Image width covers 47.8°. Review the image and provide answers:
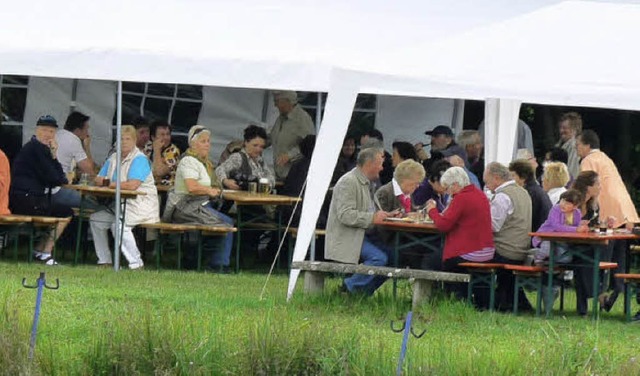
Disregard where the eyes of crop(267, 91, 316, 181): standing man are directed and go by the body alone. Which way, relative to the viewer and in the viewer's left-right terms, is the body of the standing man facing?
facing the viewer and to the left of the viewer

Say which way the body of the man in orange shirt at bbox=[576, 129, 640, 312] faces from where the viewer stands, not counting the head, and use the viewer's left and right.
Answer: facing to the left of the viewer

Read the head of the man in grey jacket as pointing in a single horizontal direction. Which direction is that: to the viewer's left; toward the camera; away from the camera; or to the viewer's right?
to the viewer's right

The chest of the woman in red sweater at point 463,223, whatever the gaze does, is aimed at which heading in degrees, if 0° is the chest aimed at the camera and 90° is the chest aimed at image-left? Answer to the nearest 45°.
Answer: approximately 135°

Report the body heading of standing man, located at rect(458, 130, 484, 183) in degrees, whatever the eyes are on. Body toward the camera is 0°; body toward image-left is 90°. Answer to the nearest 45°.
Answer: approximately 45°

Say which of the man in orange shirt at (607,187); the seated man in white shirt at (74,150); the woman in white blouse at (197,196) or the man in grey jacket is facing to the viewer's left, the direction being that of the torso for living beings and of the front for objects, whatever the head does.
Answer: the man in orange shirt

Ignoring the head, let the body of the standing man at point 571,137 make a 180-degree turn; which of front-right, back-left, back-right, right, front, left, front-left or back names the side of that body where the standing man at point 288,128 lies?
back-left

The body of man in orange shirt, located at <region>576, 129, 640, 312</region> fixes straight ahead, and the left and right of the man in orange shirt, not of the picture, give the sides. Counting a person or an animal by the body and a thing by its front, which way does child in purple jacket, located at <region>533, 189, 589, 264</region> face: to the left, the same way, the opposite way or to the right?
to the left

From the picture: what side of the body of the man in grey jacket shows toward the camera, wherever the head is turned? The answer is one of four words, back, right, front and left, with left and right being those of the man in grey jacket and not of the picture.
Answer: right

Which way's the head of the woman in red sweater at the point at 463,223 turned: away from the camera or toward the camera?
away from the camera

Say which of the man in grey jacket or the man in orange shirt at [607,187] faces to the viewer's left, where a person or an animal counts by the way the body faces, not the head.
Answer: the man in orange shirt

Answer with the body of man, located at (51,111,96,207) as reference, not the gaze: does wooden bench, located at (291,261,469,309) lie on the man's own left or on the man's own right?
on the man's own right
